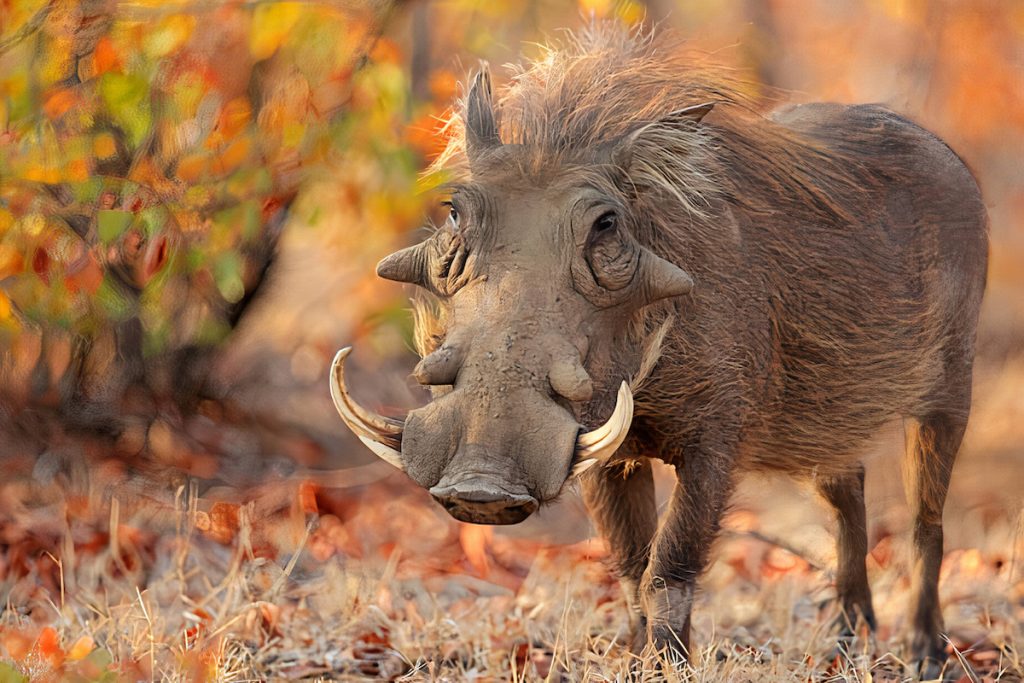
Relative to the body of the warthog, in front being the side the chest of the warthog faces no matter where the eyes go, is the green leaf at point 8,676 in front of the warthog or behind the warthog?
in front

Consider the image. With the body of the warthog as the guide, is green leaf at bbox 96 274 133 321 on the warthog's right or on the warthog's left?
on the warthog's right

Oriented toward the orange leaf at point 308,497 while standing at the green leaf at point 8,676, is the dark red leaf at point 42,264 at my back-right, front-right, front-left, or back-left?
front-left

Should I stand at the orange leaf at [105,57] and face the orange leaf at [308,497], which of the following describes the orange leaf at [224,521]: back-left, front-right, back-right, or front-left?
front-right

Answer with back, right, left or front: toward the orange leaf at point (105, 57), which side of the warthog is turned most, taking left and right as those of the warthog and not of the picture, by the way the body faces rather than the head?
right

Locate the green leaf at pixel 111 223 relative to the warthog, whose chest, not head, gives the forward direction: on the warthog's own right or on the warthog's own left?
on the warthog's own right

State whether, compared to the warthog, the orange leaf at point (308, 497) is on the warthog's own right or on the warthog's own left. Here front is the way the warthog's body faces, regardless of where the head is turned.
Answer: on the warthog's own right

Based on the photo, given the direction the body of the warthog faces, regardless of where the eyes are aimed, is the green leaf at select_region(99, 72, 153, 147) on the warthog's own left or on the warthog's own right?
on the warthog's own right

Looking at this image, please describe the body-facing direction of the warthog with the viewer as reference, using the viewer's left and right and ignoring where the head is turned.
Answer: facing the viewer and to the left of the viewer

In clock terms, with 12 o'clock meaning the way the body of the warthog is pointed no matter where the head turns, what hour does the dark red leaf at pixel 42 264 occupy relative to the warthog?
The dark red leaf is roughly at 2 o'clock from the warthog.
